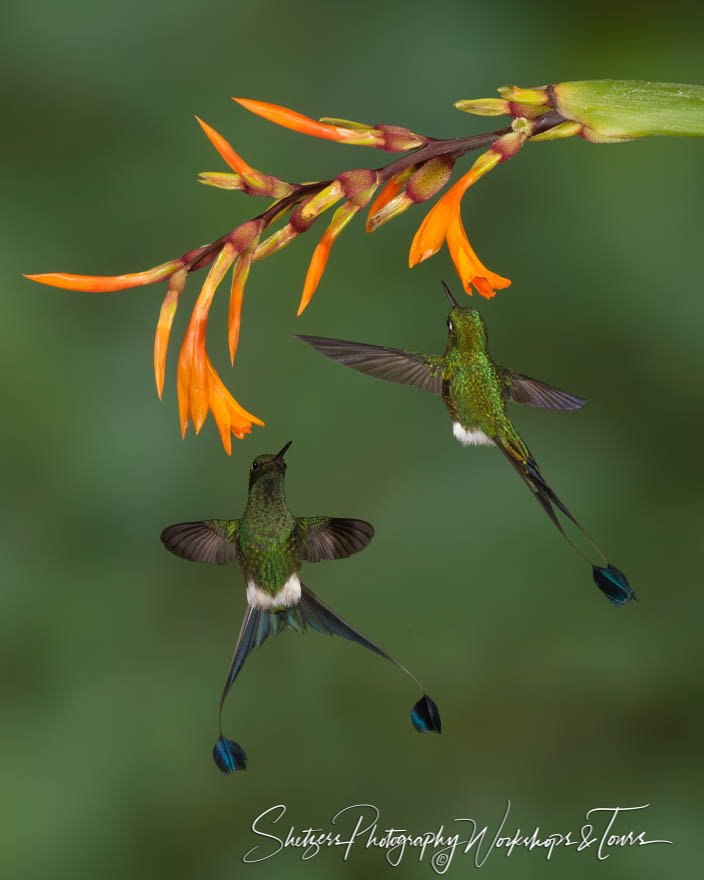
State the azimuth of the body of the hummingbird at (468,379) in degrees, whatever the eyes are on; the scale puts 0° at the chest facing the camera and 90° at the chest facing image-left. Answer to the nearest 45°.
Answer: approximately 135°
